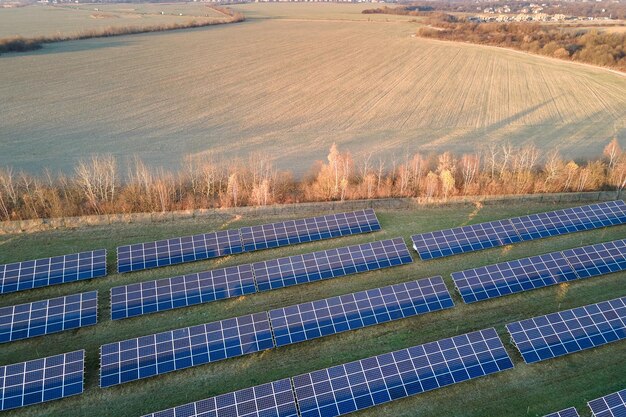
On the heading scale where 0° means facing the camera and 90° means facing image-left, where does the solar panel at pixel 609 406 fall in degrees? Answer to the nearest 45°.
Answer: approximately 315°

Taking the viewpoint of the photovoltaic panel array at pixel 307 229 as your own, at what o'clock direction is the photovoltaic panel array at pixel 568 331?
the photovoltaic panel array at pixel 568 331 is roughly at 10 o'clock from the photovoltaic panel array at pixel 307 229.

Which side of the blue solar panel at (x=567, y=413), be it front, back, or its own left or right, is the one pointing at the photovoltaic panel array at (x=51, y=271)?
right

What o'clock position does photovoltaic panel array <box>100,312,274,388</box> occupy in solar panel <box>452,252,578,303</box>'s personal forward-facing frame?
The photovoltaic panel array is roughly at 3 o'clock from the solar panel.

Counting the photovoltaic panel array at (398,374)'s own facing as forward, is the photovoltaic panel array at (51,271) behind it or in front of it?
behind

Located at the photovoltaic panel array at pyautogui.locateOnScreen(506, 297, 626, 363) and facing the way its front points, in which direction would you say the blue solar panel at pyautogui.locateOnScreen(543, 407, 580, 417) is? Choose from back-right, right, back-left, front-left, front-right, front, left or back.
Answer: front-right

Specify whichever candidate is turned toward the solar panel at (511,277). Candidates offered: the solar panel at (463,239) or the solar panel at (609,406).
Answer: the solar panel at (463,239)

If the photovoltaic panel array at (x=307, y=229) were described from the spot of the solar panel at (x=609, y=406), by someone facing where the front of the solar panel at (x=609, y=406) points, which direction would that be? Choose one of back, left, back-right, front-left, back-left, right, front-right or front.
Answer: back-right

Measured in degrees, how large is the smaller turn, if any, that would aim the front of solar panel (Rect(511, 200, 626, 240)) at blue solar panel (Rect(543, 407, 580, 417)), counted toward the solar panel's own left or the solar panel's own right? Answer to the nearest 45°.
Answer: approximately 45° to the solar panel's own right

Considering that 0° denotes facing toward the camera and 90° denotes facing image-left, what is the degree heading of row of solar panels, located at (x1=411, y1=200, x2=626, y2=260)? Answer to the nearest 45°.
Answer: approximately 315°

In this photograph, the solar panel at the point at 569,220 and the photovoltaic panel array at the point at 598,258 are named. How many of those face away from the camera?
0

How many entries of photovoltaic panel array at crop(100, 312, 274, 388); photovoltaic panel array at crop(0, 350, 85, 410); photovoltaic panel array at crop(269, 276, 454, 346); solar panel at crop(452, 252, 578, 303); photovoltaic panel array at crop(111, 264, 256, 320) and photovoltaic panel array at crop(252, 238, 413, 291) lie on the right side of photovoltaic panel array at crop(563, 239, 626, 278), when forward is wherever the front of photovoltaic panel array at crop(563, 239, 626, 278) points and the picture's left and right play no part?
6

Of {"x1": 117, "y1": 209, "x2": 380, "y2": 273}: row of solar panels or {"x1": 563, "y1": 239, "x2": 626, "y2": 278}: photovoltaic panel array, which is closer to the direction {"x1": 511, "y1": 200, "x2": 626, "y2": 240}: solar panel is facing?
the photovoltaic panel array
